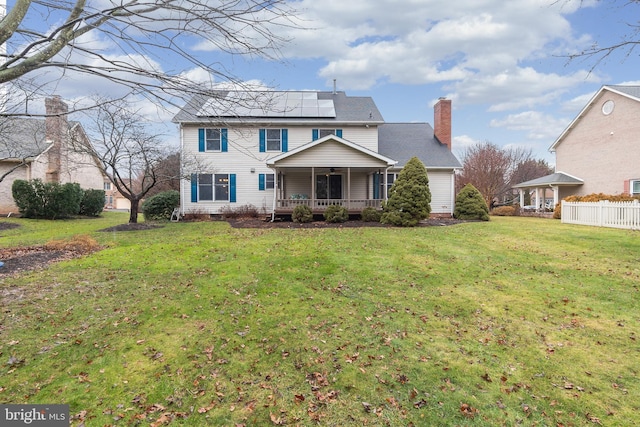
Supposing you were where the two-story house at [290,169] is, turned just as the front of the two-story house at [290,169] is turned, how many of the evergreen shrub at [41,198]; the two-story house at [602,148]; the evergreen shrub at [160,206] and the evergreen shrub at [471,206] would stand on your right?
2
